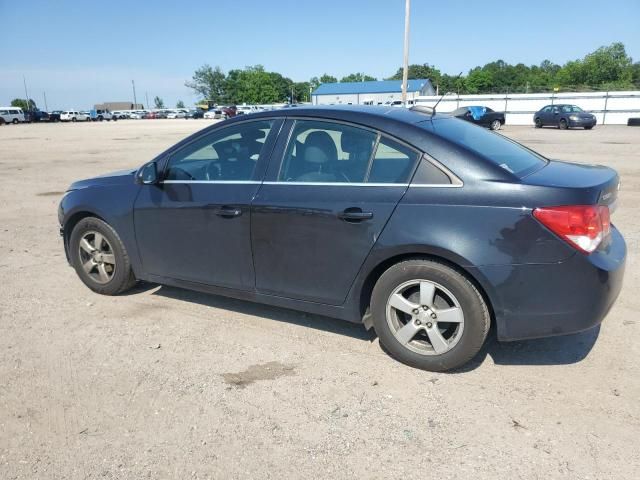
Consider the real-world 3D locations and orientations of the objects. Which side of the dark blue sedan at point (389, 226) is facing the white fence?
right

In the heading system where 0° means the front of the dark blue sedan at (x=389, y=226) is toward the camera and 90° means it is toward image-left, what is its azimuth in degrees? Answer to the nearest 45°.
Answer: approximately 135°

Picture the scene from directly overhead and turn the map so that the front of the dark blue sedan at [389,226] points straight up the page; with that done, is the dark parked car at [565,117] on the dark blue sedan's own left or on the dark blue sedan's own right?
on the dark blue sedan's own right
